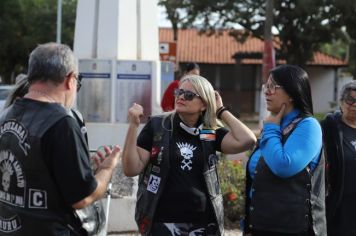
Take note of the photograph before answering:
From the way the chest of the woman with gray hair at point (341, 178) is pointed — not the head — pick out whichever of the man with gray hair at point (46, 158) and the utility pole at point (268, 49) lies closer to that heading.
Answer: the man with gray hair

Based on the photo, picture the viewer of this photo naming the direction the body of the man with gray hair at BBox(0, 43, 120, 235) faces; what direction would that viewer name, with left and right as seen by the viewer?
facing away from the viewer and to the right of the viewer

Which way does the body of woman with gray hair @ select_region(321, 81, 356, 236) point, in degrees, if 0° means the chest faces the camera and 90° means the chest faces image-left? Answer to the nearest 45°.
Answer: approximately 0°

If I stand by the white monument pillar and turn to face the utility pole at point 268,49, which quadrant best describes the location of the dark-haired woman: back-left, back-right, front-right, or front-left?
back-right

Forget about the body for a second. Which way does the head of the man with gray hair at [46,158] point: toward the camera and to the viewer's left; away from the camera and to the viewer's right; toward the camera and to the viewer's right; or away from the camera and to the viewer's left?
away from the camera and to the viewer's right

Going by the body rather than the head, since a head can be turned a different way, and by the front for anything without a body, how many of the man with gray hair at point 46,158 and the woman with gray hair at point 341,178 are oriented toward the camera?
1

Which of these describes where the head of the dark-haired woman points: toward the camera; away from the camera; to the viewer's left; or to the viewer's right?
to the viewer's left

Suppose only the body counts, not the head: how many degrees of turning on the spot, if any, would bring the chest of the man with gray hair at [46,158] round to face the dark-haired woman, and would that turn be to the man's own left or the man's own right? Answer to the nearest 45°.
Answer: approximately 45° to the man's own right

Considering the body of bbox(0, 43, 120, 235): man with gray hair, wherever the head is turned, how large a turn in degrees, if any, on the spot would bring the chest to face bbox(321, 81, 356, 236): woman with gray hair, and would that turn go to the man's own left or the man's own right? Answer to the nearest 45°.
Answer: approximately 45° to the man's own right

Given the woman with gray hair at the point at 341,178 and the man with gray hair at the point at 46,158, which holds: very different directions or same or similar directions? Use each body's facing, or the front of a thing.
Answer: very different directions

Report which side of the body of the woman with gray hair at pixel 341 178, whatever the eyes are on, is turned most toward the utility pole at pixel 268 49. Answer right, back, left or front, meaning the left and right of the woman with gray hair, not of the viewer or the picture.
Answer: back
